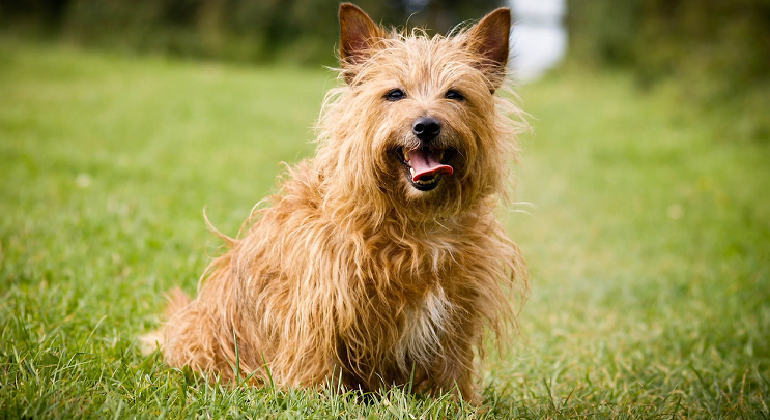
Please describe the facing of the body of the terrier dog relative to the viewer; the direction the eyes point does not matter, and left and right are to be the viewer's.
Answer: facing the viewer and to the right of the viewer
